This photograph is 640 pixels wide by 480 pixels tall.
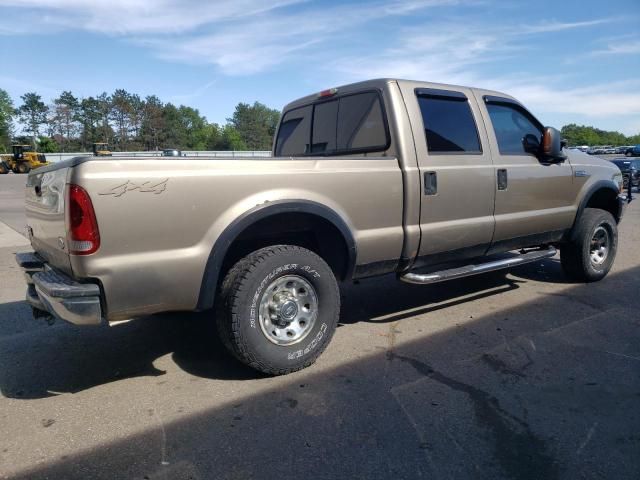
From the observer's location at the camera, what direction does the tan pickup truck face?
facing away from the viewer and to the right of the viewer

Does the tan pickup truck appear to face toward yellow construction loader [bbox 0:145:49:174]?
no
